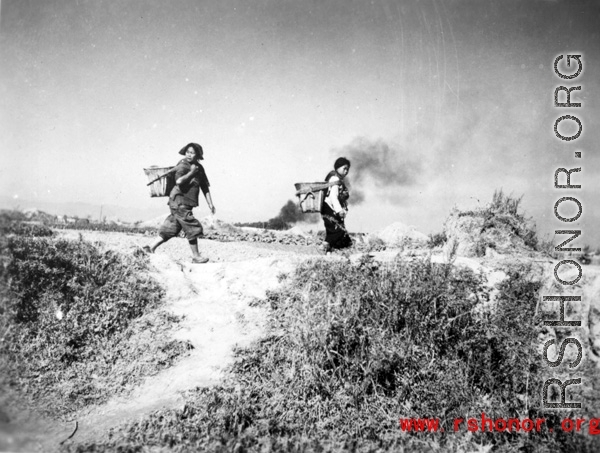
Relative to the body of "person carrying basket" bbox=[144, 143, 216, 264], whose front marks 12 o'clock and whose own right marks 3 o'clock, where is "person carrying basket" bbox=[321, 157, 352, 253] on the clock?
"person carrying basket" bbox=[321, 157, 352, 253] is roughly at 11 o'clock from "person carrying basket" bbox=[144, 143, 216, 264].

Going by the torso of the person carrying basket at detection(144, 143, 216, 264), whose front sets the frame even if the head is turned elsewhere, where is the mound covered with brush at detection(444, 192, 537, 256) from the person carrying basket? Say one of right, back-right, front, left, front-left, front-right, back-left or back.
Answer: front-left

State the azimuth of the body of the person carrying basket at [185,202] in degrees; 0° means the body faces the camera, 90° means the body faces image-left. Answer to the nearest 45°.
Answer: approximately 315°
